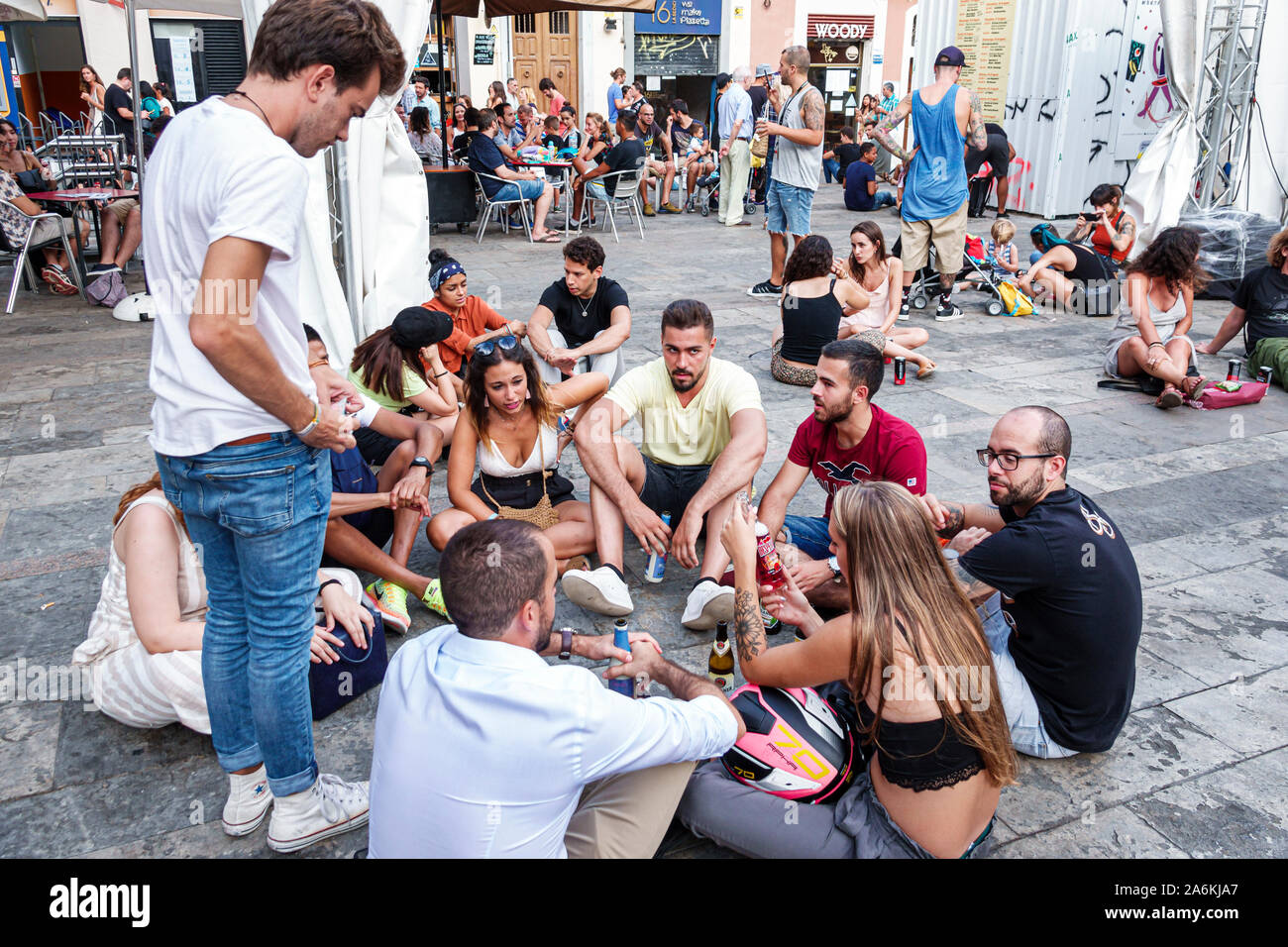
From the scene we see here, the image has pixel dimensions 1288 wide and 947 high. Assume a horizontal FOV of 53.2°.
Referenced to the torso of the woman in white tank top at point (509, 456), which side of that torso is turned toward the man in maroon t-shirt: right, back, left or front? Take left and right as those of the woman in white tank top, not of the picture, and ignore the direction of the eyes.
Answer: left

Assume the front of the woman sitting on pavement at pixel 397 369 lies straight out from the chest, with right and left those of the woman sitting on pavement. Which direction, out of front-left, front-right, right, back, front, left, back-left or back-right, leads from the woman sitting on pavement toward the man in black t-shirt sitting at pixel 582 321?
front-left

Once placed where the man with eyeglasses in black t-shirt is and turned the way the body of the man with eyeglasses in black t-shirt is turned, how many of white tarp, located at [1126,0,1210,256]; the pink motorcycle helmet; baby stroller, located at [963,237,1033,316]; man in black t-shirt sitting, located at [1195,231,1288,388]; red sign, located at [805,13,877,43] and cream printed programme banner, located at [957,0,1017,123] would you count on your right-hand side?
5

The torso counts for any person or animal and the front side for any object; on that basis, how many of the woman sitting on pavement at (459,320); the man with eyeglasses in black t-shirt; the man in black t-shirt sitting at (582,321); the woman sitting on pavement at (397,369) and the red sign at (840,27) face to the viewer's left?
1

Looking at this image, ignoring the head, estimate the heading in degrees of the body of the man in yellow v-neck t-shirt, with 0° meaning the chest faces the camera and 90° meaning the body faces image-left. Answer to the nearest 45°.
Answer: approximately 0°

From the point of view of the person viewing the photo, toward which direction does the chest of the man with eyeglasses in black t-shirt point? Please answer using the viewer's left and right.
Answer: facing to the left of the viewer

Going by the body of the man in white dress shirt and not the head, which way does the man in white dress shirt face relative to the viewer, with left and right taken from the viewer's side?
facing away from the viewer and to the right of the viewer

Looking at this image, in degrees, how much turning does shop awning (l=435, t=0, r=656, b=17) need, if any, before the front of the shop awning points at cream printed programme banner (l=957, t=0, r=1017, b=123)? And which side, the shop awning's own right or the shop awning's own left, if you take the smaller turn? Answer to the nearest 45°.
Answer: approximately 90° to the shop awning's own left

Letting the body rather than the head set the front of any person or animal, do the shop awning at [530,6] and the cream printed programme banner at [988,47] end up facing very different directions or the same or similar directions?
same or similar directions

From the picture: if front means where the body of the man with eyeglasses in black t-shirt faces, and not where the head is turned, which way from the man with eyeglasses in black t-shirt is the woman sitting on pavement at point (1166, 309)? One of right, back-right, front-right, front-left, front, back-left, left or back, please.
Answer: right

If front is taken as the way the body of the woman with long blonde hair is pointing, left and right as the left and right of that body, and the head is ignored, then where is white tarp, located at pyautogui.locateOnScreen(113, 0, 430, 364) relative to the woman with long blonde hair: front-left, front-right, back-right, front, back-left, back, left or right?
front

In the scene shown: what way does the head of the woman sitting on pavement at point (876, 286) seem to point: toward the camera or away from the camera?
toward the camera

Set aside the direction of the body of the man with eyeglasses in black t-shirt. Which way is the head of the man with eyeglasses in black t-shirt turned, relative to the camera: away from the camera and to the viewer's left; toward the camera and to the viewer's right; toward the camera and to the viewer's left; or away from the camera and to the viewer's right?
toward the camera and to the viewer's left
